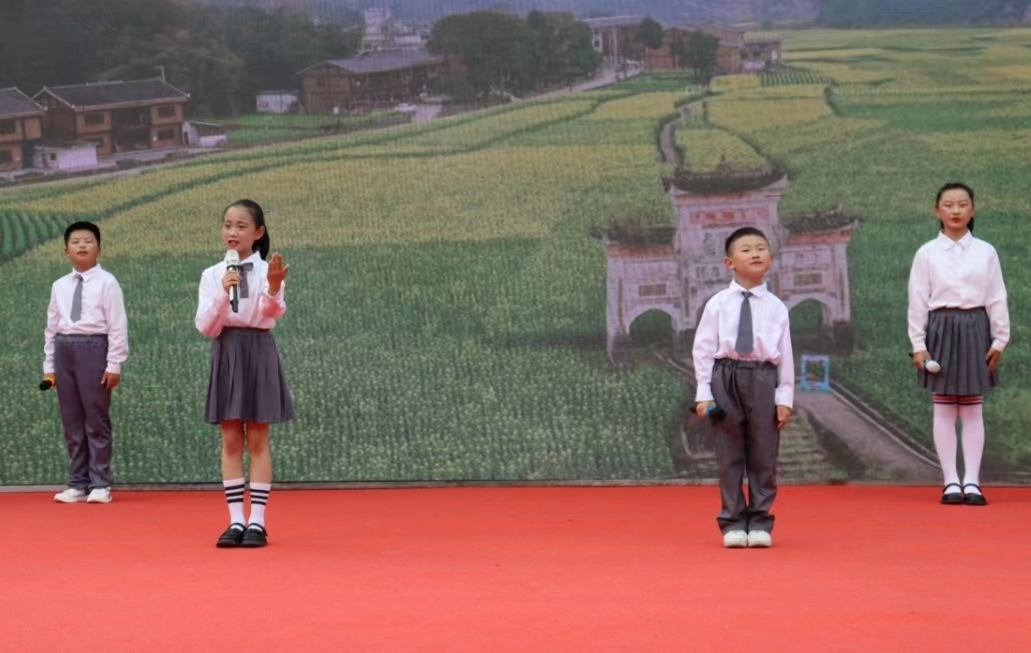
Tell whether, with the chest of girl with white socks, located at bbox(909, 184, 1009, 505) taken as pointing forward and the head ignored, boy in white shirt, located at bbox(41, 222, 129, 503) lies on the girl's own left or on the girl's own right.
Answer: on the girl's own right

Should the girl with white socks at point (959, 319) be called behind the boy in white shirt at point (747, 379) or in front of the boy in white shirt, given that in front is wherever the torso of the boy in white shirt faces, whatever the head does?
behind

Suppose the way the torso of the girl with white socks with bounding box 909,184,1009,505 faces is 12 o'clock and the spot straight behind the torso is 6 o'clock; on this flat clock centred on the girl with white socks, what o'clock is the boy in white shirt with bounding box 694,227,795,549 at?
The boy in white shirt is roughly at 1 o'clock from the girl with white socks.

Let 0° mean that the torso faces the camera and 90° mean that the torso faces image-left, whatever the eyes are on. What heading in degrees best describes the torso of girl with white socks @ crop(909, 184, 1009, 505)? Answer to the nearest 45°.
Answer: approximately 0°

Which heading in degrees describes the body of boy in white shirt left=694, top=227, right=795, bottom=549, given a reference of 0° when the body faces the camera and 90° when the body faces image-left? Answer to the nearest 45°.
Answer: approximately 0°

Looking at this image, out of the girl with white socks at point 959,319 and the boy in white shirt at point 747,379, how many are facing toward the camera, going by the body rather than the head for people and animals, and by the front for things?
2
